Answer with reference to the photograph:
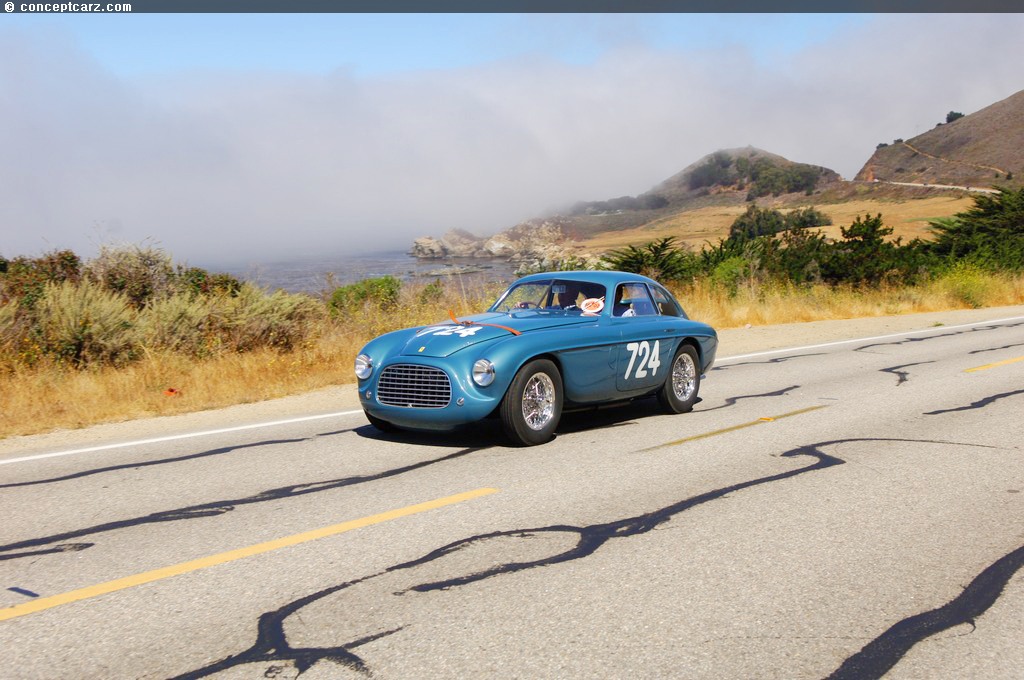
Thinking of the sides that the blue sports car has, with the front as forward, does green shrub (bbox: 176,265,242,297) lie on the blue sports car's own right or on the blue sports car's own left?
on the blue sports car's own right

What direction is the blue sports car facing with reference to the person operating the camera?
facing the viewer and to the left of the viewer

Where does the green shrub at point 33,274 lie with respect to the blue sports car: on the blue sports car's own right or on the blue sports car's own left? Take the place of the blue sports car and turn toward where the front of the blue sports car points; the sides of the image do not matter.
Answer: on the blue sports car's own right

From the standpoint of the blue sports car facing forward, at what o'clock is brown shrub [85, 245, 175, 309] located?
The brown shrub is roughly at 3 o'clock from the blue sports car.

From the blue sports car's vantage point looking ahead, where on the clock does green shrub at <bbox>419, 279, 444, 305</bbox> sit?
The green shrub is roughly at 4 o'clock from the blue sports car.

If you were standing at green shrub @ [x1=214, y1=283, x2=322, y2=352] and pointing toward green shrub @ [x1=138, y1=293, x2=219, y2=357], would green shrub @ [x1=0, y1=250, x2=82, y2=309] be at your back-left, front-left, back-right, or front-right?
front-right

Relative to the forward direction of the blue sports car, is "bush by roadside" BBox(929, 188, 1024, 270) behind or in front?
behind

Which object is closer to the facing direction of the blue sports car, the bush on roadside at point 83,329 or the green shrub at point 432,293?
the bush on roadside

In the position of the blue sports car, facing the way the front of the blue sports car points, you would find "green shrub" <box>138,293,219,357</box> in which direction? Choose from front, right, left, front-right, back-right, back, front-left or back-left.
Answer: right

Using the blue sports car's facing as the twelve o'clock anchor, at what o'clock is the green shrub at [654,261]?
The green shrub is roughly at 5 o'clock from the blue sports car.
